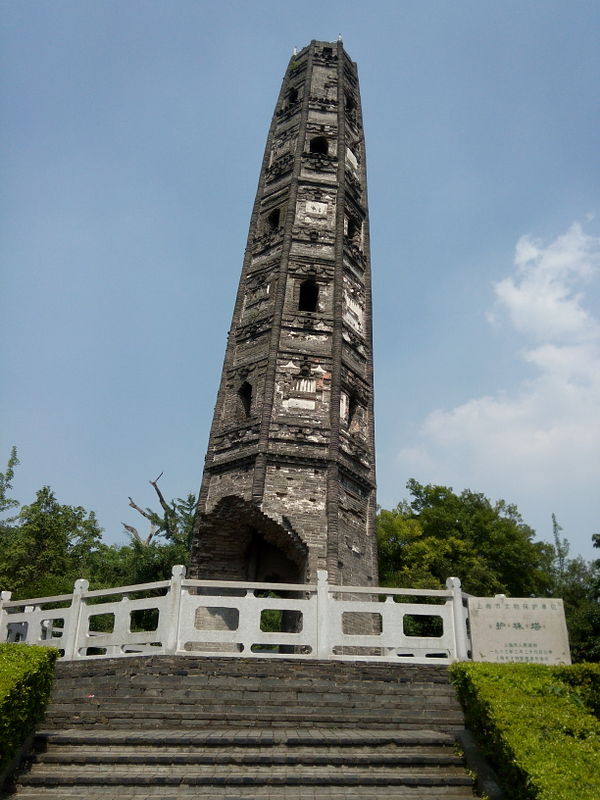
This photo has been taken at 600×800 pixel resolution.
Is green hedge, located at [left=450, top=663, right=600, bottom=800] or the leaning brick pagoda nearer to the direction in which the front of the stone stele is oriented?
the green hedge

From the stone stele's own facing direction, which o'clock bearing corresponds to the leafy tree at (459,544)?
The leafy tree is roughly at 6 o'clock from the stone stele.

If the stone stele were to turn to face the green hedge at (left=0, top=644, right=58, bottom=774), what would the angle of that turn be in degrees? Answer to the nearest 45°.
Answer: approximately 45° to its right

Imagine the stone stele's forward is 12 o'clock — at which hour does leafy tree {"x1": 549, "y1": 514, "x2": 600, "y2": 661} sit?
The leafy tree is roughly at 6 o'clock from the stone stele.

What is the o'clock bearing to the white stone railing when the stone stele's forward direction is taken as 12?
The white stone railing is roughly at 3 o'clock from the stone stele.

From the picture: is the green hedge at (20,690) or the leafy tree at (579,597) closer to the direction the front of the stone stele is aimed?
the green hedge

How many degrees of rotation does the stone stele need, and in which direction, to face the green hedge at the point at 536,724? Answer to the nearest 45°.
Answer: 0° — it already faces it

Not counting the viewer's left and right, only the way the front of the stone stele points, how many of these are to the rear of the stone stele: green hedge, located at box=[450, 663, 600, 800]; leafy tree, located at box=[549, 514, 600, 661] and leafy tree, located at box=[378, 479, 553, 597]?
2

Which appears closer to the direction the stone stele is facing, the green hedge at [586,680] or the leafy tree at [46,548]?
the green hedge

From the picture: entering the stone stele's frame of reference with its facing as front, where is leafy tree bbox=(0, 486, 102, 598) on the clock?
The leafy tree is roughly at 4 o'clock from the stone stele.

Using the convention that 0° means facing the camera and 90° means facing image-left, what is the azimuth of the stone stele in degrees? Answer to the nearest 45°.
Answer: approximately 0°

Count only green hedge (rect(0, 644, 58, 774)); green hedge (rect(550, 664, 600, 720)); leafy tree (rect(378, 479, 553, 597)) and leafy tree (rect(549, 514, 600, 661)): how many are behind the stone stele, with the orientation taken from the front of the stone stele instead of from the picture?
2
